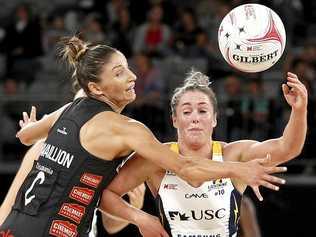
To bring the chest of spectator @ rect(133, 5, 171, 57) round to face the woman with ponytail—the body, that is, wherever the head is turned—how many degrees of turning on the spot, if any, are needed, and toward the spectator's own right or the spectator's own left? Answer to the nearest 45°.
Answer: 0° — they already face them

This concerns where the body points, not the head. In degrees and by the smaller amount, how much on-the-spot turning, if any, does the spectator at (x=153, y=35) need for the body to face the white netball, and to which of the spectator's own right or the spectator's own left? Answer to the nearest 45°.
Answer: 0° — they already face it

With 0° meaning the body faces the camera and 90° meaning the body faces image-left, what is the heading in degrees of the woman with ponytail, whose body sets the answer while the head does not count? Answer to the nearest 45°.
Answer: approximately 225°

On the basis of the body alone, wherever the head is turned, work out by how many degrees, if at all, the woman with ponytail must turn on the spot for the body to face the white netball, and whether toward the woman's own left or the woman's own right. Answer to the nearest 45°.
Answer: approximately 45° to the woman's own right

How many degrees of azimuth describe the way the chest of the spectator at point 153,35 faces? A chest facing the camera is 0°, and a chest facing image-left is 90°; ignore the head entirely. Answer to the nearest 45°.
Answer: approximately 0°

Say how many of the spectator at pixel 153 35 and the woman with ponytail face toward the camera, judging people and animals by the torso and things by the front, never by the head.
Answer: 1

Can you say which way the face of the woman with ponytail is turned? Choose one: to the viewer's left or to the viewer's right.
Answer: to the viewer's right
